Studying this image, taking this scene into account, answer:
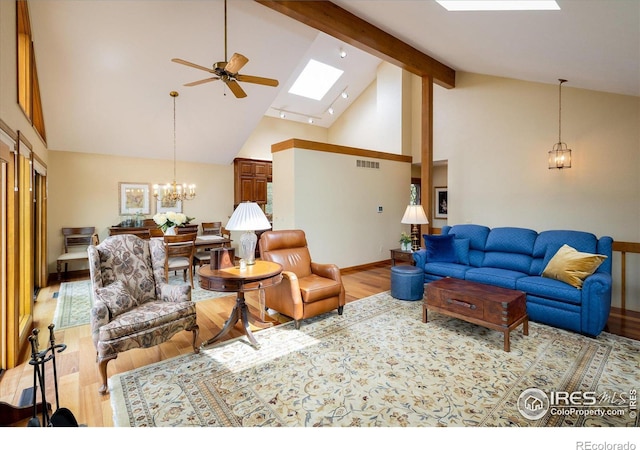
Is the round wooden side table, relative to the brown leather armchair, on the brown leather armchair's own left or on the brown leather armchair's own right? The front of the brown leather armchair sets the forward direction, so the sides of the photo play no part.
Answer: on the brown leather armchair's own right

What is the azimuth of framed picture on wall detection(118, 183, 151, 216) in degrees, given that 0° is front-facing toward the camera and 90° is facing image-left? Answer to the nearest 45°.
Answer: approximately 0°

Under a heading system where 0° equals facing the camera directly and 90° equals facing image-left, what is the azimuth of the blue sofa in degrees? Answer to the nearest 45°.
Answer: approximately 45°

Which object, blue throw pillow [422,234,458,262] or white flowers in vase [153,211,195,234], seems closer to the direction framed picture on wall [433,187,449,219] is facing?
the blue throw pillow

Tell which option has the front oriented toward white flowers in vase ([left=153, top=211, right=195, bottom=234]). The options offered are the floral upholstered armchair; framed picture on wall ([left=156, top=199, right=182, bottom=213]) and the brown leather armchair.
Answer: the framed picture on wall

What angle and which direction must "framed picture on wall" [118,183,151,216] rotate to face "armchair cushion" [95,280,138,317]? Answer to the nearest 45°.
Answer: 0° — it already faces it

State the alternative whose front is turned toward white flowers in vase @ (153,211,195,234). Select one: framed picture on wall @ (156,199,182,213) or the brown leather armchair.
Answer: the framed picture on wall

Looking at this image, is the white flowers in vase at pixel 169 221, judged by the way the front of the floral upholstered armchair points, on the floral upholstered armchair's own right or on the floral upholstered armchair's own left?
on the floral upholstered armchair's own left
